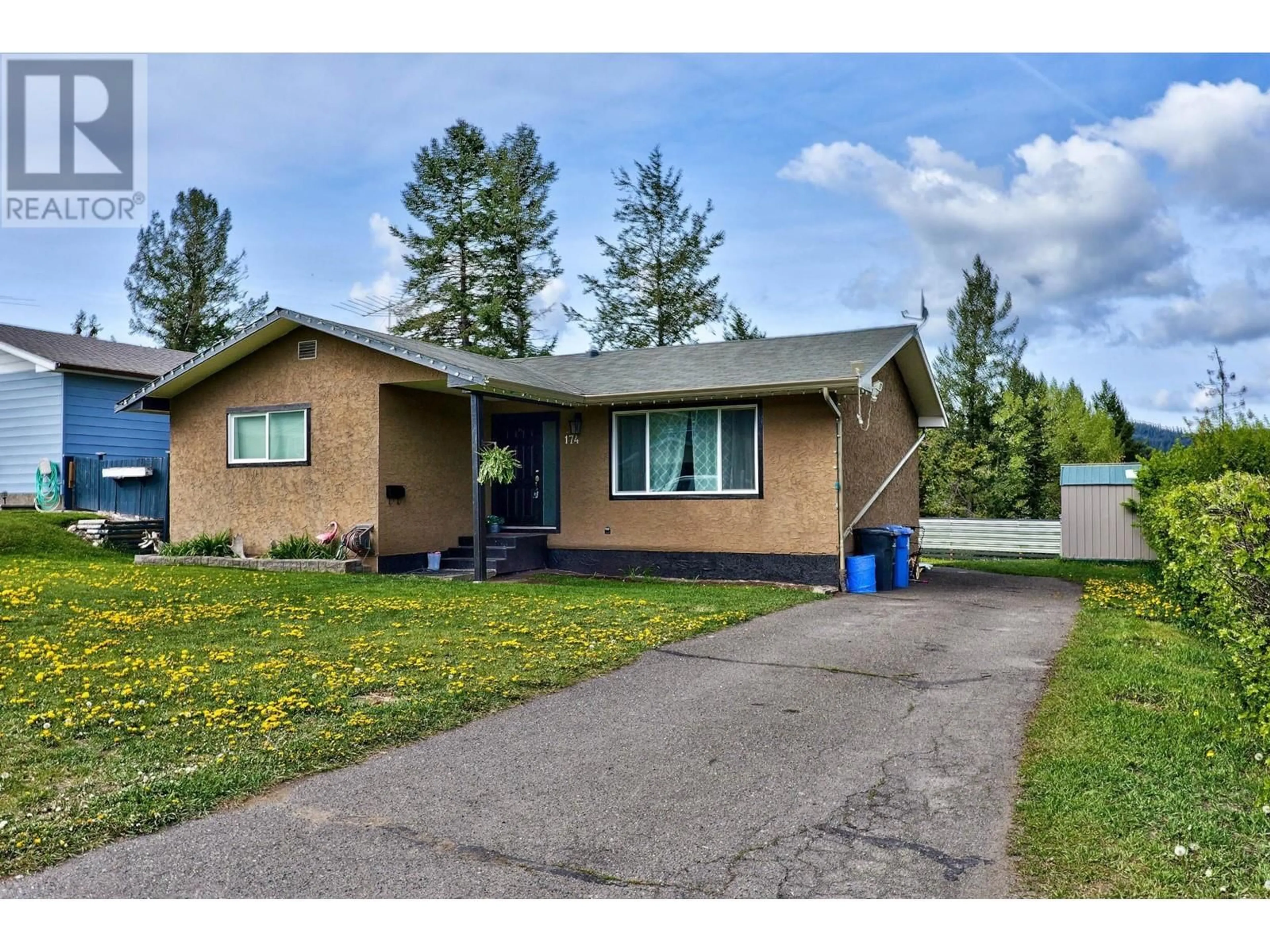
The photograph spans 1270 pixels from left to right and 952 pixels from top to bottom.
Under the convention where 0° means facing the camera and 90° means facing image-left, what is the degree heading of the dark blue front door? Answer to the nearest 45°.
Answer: approximately 0°

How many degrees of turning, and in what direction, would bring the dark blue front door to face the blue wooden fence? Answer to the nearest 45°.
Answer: approximately 135° to its right

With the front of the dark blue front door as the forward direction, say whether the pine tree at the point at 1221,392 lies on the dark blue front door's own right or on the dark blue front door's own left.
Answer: on the dark blue front door's own left

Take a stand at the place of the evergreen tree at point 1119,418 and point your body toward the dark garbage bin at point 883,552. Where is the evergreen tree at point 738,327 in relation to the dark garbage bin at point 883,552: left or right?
right

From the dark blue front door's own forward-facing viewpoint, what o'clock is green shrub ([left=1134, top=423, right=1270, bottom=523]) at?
The green shrub is roughly at 10 o'clock from the dark blue front door.

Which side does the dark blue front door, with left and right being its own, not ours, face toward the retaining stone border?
right

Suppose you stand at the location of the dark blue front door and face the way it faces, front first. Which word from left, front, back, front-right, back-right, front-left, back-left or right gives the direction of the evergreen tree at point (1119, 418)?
back-left

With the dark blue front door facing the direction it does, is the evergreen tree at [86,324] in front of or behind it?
behind

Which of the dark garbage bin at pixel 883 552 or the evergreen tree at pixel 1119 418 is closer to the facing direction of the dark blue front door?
the dark garbage bin

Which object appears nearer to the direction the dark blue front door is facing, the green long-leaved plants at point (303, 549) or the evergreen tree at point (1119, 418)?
the green long-leaved plants

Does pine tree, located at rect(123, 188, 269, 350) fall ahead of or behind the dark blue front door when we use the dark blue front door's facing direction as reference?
behind

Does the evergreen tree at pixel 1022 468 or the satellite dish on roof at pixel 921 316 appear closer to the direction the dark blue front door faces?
the satellite dish on roof

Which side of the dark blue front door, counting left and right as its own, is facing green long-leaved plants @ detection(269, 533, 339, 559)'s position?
right

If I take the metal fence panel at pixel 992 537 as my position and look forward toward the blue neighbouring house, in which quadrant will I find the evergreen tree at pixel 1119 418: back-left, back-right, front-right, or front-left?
back-right

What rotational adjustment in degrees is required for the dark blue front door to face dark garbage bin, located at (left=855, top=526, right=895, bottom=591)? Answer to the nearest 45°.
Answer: approximately 45° to its left
